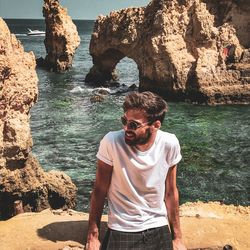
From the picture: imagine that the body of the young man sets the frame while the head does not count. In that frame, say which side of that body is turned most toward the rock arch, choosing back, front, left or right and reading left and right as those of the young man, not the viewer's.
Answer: back

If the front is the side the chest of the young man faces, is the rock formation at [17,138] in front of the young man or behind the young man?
behind

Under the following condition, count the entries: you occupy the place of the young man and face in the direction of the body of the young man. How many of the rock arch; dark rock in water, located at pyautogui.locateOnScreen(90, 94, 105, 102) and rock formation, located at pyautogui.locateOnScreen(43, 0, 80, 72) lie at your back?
3

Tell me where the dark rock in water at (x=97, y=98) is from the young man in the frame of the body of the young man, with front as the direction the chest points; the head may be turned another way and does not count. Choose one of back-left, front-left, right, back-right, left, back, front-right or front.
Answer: back

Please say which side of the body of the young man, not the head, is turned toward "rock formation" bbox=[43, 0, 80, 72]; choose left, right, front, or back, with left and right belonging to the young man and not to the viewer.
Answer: back

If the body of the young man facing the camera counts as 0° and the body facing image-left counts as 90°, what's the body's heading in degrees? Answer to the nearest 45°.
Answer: approximately 0°
